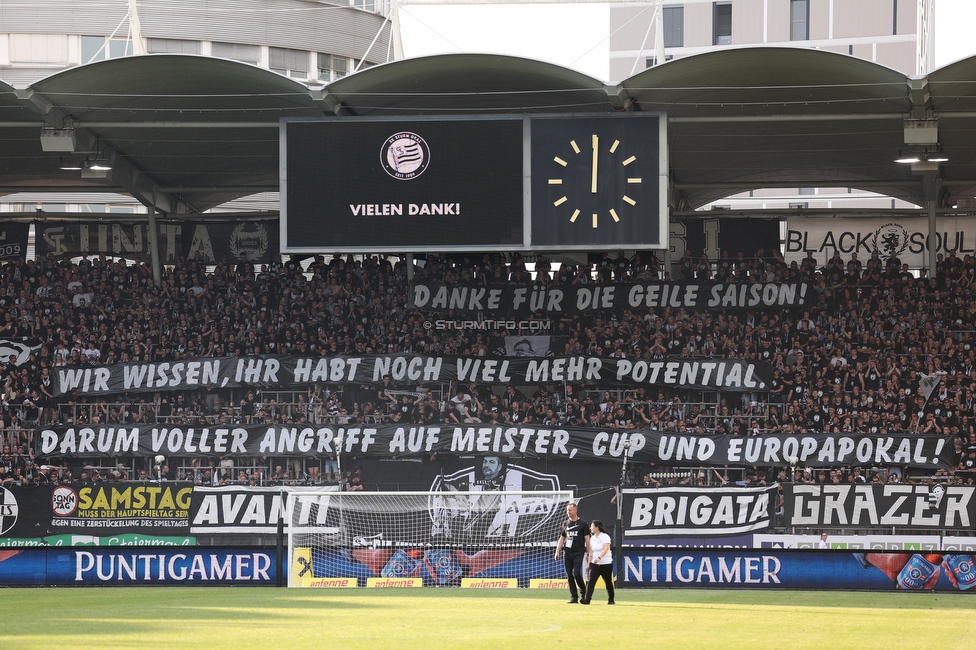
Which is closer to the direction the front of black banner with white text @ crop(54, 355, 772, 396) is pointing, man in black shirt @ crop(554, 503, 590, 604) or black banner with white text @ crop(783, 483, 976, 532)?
the man in black shirt

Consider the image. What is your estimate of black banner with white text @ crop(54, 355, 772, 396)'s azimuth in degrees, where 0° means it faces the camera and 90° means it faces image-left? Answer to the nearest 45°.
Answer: approximately 0°

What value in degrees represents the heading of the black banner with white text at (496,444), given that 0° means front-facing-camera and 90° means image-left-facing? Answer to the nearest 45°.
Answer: approximately 0°

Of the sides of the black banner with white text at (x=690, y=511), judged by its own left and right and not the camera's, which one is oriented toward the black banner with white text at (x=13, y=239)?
right

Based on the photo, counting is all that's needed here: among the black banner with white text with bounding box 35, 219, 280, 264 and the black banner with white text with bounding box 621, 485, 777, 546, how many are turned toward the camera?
2
